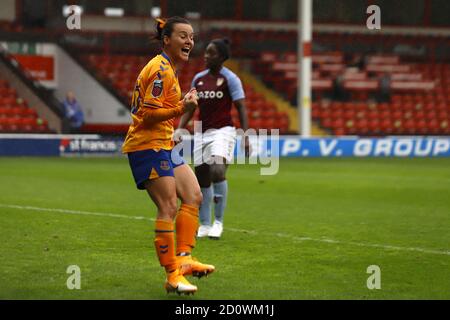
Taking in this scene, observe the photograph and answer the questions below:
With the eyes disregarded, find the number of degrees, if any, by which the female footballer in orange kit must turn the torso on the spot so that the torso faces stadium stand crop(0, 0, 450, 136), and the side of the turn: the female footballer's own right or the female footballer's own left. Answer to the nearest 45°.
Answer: approximately 90° to the female footballer's own left

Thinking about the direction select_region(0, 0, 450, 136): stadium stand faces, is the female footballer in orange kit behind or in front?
in front

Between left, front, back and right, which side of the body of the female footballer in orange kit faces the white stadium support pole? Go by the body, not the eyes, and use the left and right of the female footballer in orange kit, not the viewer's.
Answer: left

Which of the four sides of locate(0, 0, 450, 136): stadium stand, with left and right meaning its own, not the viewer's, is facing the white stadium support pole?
front

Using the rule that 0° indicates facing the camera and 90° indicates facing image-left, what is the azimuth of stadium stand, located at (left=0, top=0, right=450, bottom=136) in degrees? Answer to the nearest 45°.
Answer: approximately 0°

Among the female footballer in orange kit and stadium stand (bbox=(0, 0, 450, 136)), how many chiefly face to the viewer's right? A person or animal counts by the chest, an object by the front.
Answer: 1
